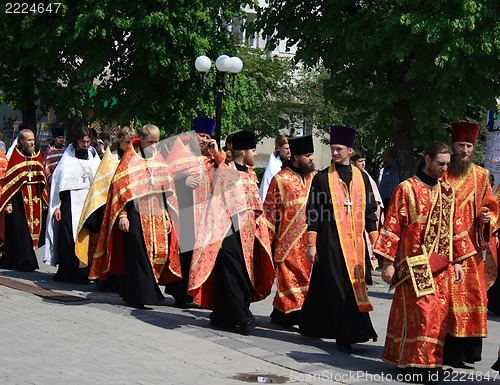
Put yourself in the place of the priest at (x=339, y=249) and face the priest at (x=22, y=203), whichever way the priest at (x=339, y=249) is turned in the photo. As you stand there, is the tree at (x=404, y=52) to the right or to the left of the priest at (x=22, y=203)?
right

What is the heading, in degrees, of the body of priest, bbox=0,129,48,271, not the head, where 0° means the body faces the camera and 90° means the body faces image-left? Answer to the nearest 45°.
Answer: approximately 315°

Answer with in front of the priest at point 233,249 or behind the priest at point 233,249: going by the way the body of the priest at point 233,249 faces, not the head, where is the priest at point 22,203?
behind

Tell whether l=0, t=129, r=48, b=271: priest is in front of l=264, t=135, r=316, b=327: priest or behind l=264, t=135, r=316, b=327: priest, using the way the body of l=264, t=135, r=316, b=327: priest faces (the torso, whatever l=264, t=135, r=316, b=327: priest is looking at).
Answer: behind

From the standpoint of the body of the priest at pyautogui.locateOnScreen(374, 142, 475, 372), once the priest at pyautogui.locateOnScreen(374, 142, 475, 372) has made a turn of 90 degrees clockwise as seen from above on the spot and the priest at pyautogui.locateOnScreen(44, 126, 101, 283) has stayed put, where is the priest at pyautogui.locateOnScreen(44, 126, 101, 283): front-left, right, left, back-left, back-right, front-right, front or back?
right

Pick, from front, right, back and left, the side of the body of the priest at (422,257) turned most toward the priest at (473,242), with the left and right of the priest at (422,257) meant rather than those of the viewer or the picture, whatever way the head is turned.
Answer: left

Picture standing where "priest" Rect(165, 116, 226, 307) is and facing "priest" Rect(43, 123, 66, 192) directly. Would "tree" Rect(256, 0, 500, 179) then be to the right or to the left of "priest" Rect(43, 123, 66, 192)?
right

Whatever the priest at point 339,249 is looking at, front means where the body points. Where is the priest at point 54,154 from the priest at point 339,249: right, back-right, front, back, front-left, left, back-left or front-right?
back
